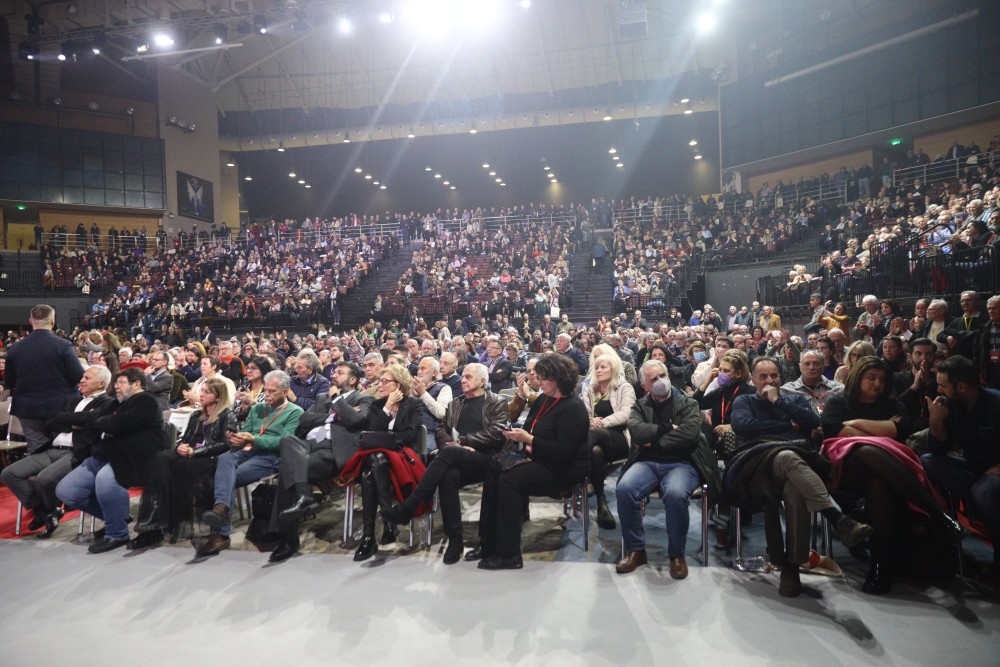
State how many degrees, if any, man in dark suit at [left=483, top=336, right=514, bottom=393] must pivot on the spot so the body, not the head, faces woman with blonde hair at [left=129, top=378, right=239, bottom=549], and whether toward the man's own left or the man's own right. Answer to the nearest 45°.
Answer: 0° — they already face them

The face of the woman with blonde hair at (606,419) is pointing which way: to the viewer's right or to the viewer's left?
to the viewer's left

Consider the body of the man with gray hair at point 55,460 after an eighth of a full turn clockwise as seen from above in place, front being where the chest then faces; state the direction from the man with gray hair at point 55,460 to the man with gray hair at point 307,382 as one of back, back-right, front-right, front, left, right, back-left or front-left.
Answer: back

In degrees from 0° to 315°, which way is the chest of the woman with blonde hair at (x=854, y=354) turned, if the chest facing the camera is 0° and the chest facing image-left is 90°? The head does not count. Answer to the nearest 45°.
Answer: approximately 45°

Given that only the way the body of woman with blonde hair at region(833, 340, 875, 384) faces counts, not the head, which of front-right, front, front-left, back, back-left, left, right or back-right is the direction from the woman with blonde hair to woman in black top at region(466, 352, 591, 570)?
front

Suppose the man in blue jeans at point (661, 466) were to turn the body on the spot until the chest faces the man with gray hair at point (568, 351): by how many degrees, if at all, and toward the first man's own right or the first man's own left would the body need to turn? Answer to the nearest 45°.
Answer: approximately 180°

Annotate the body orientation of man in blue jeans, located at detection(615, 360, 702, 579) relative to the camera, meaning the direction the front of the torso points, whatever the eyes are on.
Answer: toward the camera

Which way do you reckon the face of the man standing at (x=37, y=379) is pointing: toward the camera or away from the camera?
away from the camera

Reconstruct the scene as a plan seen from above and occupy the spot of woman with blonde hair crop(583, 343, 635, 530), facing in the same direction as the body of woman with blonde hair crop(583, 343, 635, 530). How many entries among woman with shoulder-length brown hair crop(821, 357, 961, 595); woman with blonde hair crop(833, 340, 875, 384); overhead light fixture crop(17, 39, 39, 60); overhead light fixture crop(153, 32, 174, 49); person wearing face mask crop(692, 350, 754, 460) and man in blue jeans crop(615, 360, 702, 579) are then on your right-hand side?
2

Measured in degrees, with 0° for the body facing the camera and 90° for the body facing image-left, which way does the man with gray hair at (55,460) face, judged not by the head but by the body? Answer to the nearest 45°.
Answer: approximately 45°

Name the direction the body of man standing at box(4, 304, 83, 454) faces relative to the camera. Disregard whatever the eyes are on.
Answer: away from the camera
